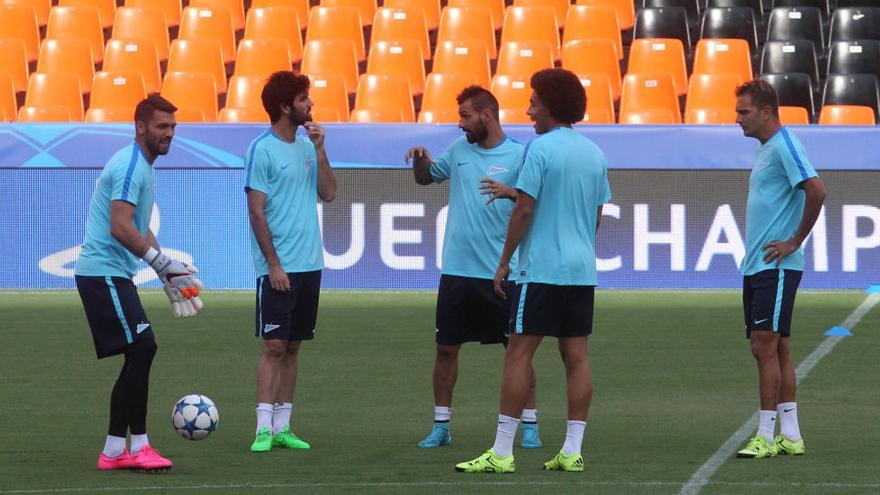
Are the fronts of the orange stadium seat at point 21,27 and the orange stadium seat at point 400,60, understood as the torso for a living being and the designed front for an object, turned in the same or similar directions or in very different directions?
same or similar directions

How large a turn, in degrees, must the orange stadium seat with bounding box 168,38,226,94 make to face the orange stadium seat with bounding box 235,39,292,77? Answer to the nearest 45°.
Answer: approximately 45° to its left

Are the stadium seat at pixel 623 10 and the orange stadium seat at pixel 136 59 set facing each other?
no

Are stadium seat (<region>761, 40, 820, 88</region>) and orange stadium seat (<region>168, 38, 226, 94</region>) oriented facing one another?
no

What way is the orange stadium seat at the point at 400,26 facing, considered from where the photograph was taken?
facing the viewer

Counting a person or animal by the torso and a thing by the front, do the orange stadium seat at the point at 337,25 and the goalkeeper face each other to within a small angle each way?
no

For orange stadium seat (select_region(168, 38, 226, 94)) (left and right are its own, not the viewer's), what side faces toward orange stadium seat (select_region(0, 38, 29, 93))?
right

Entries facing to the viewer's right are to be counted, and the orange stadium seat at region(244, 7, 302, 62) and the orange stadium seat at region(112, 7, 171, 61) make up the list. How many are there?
0

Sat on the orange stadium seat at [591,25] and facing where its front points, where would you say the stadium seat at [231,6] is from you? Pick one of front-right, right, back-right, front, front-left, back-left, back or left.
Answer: right

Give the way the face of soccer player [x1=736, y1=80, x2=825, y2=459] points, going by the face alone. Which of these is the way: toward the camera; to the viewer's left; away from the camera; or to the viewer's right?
to the viewer's left

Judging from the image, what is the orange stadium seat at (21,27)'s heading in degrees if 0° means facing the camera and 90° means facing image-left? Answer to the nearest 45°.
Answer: approximately 0°

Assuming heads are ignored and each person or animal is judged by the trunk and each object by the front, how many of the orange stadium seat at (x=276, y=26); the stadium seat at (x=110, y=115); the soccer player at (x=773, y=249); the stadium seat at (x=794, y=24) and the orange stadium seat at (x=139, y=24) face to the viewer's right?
0

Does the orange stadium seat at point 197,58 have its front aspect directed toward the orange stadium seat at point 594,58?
no

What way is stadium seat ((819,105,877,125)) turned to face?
toward the camera

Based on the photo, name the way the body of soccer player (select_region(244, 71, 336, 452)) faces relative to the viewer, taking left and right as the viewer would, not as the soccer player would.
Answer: facing the viewer and to the right of the viewer

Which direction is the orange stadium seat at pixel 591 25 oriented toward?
toward the camera

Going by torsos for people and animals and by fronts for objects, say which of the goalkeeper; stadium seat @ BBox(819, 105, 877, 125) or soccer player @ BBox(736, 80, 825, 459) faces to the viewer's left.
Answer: the soccer player

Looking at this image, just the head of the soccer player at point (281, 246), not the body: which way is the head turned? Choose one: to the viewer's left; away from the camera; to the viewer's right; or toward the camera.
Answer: to the viewer's right

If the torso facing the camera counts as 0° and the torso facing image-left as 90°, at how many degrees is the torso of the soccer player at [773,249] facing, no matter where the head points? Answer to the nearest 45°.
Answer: approximately 90°

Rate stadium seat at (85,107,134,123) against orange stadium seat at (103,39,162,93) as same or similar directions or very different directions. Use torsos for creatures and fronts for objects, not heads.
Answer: same or similar directions

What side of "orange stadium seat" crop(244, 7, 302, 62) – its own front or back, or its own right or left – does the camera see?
front
